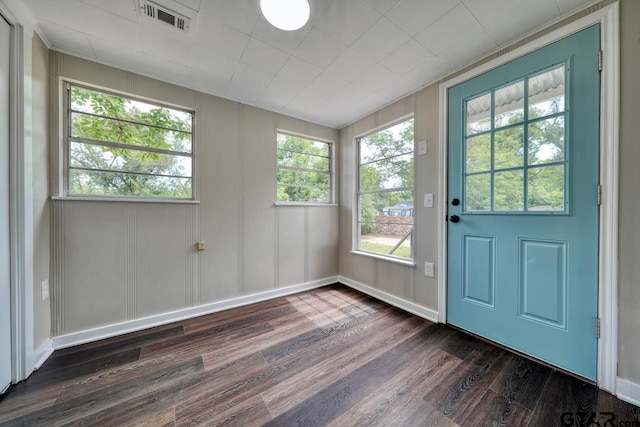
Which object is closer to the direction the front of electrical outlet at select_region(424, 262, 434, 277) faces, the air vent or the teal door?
the air vent

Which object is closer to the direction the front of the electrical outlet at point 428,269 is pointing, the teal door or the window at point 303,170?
the window

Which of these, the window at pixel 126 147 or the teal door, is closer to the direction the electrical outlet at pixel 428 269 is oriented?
the window

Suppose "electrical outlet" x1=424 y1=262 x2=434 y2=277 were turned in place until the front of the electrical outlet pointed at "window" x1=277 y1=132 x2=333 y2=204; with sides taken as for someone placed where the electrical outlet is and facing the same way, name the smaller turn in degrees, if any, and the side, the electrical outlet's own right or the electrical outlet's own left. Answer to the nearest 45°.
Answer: approximately 45° to the electrical outlet's own right

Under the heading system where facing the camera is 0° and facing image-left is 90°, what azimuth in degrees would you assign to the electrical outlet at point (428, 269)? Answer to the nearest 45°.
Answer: approximately 45°

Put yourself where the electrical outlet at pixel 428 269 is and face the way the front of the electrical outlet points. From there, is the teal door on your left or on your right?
on your left

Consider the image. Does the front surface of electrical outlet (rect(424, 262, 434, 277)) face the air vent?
yes

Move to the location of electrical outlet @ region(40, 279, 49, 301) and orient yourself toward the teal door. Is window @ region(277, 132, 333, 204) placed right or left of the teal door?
left
